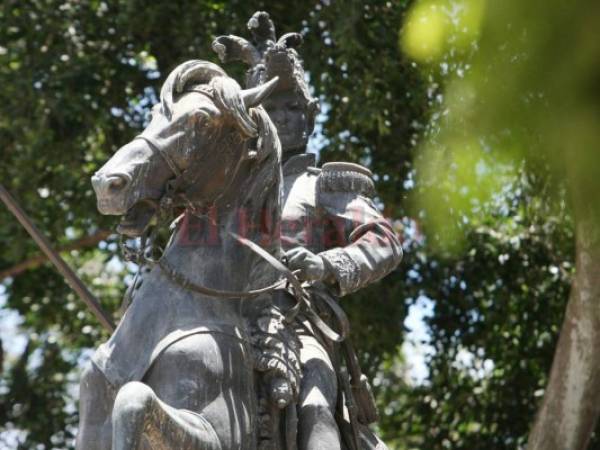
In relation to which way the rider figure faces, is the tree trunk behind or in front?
behind

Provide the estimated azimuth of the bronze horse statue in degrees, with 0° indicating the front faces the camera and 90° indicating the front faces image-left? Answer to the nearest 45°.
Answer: approximately 45°

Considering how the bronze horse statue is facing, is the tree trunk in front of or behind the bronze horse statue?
behind

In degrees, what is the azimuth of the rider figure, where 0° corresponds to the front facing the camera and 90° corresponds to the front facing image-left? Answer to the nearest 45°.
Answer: approximately 45°
